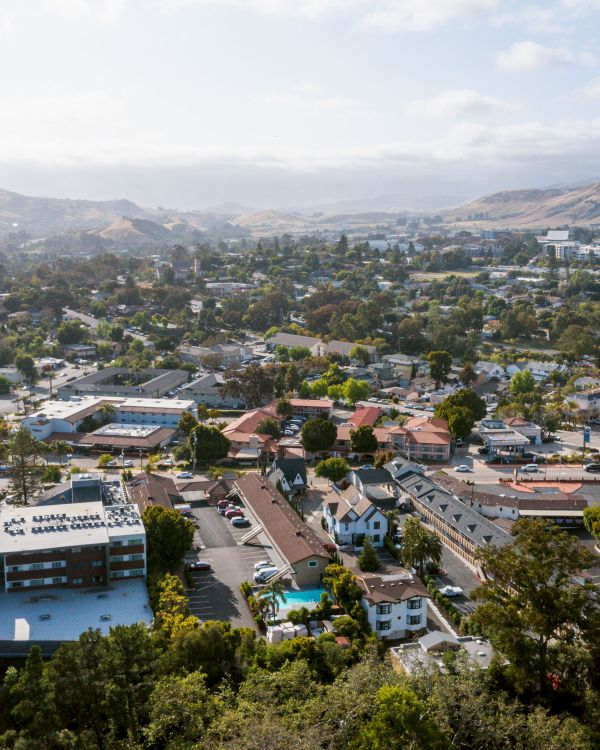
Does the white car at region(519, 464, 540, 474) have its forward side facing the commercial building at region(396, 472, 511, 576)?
no

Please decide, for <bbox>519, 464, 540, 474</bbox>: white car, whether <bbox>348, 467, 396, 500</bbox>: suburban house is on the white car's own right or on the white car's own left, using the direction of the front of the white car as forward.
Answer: on the white car's own left

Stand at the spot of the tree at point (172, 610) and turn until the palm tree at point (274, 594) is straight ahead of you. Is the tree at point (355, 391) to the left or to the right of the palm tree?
left

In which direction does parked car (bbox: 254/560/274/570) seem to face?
to the viewer's right

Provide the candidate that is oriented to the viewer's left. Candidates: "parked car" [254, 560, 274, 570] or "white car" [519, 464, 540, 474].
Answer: the white car

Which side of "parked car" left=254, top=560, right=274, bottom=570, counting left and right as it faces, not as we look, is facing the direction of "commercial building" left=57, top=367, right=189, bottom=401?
left

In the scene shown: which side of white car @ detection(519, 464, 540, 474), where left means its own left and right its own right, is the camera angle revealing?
left

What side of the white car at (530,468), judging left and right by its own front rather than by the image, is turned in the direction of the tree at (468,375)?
right

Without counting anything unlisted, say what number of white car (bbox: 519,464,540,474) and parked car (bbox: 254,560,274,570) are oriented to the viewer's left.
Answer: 1

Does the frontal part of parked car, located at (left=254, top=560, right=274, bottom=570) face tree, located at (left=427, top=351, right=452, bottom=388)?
no

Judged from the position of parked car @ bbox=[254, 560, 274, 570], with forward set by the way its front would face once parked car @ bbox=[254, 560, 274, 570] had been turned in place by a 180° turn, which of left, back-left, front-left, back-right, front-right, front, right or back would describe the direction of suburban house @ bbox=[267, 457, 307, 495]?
right

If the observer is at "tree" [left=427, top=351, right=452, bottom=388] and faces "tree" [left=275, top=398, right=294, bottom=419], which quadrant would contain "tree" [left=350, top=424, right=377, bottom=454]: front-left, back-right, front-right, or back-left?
front-left

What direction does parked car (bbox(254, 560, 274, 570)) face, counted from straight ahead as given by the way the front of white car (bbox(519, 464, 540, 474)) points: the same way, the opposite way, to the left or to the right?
the opposite way
